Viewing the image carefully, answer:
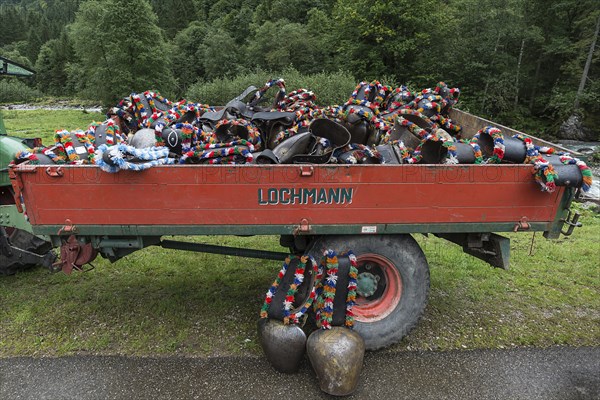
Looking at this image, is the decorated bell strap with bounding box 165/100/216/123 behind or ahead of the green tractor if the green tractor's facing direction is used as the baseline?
behind

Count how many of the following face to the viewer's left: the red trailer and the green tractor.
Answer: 2

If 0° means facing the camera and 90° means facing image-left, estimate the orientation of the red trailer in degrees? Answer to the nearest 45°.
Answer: approximately 90°

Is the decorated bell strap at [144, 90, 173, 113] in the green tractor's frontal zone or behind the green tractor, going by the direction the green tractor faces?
behind

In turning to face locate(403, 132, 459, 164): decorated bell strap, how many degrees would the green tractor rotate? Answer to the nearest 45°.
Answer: approximately 135° to its left

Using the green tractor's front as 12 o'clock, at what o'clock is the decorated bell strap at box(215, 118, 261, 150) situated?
The decorated bell strap is roughly at 7 o'clock from the green tractor.

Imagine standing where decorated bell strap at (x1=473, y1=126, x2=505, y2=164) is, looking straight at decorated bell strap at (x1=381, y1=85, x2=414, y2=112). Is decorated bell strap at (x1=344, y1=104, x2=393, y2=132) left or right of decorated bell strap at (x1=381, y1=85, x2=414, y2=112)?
left

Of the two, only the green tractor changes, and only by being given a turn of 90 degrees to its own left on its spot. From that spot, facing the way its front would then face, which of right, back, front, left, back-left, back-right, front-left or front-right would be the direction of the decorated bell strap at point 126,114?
left

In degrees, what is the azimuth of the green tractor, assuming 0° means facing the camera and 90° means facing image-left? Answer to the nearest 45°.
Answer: approximately 90°
